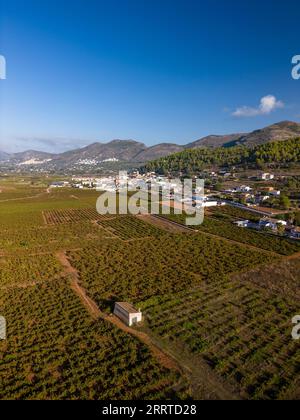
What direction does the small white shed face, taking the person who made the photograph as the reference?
facing the viewer and to the right of the viewer
